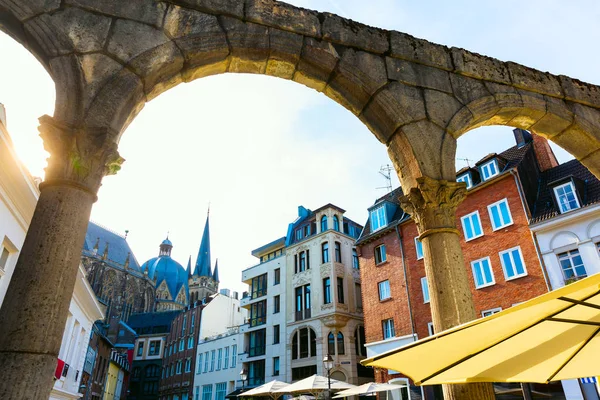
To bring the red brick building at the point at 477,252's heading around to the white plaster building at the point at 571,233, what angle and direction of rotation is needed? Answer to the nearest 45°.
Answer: approximately 90° to its left

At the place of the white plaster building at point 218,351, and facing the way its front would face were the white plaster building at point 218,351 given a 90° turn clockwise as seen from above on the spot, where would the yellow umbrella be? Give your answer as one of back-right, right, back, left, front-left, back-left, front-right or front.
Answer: back-left

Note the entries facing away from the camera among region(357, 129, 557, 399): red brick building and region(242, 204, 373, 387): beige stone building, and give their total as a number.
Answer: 0

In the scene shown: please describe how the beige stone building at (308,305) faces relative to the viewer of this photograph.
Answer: facing the viewer and to the left of the viewer

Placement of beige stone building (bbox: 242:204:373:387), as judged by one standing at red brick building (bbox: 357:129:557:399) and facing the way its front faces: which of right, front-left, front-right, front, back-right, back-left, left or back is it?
right

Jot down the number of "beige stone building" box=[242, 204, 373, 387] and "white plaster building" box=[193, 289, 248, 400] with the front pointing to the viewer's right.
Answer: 0

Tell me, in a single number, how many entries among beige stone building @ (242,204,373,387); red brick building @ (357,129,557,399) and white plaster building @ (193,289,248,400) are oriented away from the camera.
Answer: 0

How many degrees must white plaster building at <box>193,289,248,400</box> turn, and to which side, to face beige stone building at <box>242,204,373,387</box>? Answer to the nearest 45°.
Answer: approximately 90° to its left

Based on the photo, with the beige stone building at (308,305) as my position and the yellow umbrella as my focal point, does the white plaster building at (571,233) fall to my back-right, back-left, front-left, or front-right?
front-left

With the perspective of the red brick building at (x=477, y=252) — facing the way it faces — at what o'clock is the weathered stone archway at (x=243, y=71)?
The weathered stone archway is roughly at 11 o'clock from the red brick building.

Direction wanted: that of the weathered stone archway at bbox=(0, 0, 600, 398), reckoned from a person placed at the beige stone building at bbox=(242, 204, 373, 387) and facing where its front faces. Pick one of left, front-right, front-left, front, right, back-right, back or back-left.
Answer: front-left

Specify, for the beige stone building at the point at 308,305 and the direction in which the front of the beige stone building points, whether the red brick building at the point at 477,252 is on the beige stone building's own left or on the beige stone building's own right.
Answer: on the beige stone building's own left

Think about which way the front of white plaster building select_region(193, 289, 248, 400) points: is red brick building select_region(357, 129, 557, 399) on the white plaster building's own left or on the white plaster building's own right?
on the white plaster building's own left

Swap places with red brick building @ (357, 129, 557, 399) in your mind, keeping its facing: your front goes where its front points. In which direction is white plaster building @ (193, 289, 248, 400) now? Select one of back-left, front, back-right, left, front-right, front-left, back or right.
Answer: right

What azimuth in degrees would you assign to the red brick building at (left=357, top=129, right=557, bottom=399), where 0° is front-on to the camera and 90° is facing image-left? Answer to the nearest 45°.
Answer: approximately 45°

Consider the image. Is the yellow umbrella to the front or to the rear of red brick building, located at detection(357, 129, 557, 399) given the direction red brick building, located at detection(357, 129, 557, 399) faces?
to the front

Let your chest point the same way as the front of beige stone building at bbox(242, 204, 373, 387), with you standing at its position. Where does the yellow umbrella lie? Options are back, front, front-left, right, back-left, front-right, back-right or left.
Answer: front-left
